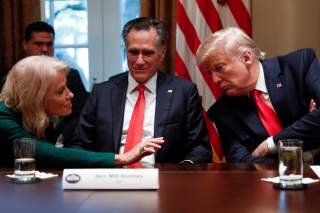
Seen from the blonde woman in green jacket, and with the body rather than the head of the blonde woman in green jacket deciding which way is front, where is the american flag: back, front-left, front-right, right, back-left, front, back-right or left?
front-left

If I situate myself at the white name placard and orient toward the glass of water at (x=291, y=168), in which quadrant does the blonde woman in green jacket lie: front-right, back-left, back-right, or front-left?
back-left

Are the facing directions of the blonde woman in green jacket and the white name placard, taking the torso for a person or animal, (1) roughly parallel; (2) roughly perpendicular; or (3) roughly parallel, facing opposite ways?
roughly perpendicular

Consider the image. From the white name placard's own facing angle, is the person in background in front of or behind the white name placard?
behind

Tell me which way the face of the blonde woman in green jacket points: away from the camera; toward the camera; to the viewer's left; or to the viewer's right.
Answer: to the viewer's right

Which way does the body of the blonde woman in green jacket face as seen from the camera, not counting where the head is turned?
to the viewer's right

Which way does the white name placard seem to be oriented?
toward the camera

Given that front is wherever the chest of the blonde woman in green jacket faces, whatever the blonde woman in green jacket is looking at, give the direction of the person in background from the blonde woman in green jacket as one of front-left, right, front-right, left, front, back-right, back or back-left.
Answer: left

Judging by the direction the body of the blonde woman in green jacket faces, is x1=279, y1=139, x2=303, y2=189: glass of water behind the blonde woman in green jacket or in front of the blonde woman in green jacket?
in front

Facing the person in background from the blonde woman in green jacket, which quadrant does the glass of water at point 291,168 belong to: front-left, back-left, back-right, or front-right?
back-right

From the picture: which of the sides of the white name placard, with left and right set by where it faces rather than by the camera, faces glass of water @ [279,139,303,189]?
left

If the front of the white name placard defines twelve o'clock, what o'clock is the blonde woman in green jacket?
The blonde woman in green jacket is roughly at 5 o'clock from the white name placard.

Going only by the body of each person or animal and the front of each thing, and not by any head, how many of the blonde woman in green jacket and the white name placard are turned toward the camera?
1

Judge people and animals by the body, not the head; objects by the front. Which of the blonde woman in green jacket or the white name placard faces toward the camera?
the white name placard

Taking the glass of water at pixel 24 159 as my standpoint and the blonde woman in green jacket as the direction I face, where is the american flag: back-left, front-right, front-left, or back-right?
front-right
